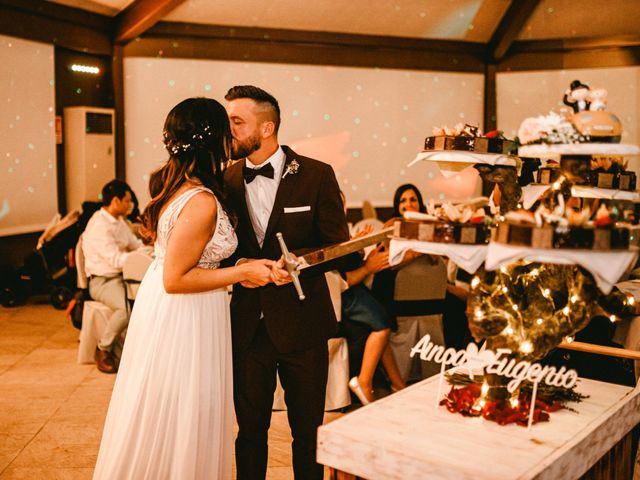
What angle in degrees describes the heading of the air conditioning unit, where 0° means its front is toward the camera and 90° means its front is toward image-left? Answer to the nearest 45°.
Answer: approximately 315°

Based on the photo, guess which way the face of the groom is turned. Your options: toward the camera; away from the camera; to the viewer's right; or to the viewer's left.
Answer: to the viewer's left

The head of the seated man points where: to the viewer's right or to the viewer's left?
to the viewer's right

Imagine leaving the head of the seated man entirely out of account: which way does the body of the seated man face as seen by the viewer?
to the viewer's right

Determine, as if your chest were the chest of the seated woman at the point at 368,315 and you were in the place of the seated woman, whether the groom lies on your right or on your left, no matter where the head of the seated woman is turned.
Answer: on your right

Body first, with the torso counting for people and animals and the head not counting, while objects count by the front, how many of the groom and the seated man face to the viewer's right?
1

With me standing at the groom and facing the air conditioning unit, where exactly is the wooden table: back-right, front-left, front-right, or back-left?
back-right
